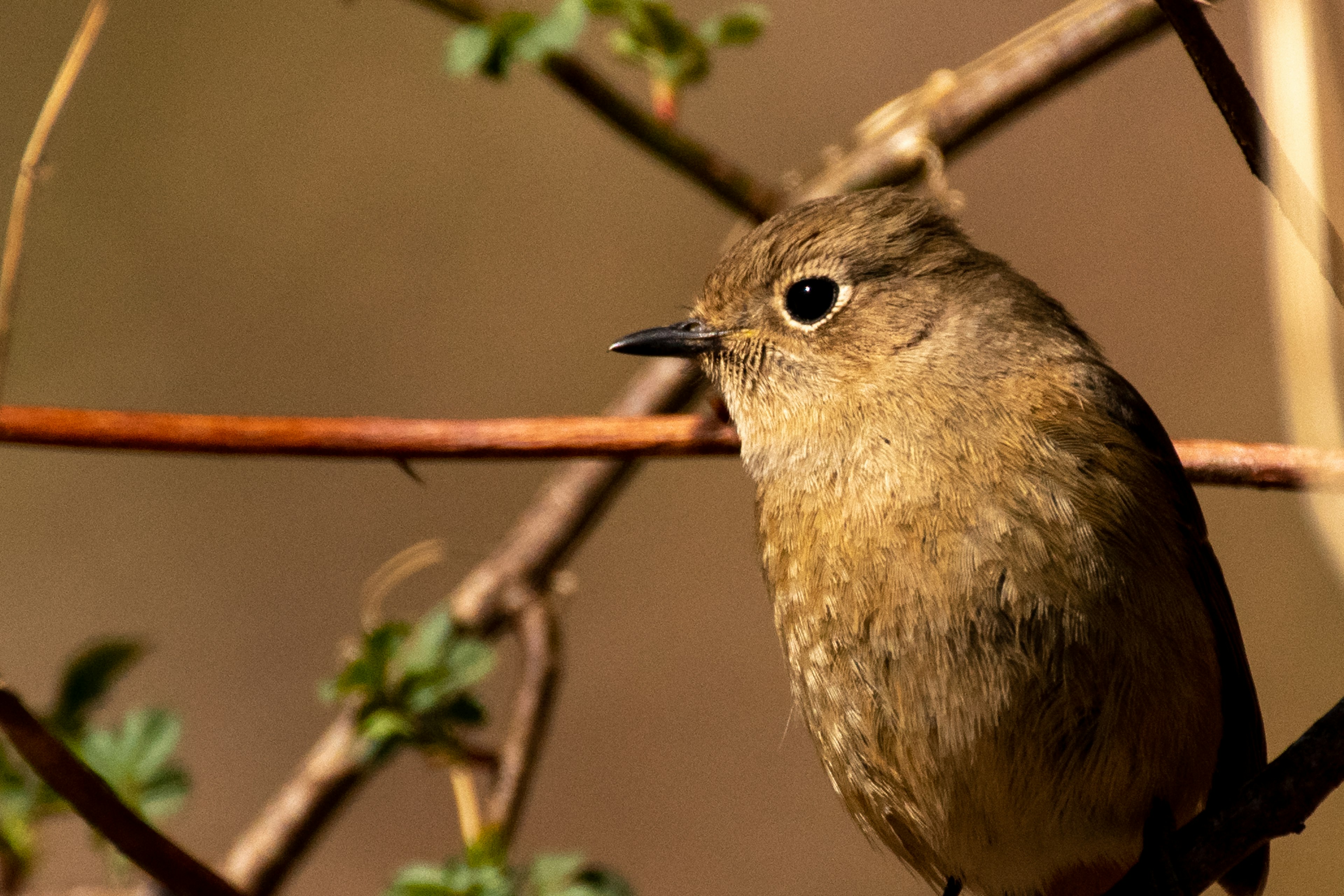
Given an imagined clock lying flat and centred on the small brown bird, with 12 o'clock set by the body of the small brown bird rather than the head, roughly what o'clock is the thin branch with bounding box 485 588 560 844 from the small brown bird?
The thin branch is roughly at 2 o'clock from the small brown bird.

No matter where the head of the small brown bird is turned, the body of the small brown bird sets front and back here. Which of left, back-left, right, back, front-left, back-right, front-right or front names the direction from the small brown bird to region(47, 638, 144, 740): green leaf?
front-right

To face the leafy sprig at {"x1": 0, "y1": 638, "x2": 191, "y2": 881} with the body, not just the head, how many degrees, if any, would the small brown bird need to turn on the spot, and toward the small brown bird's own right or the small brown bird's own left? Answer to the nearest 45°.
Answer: approximately 45° to the small brown bird's own right

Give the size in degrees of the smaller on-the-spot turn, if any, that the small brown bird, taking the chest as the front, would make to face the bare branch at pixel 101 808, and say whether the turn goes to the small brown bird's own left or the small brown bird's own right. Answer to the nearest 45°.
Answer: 0° — it already faces it

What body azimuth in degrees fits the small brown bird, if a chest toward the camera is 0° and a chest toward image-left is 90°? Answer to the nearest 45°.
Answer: approximately 45°

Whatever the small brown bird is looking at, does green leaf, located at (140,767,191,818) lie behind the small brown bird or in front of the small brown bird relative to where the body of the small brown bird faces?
in front

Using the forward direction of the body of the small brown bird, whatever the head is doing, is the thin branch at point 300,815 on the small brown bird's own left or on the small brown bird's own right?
on the small brown bird's own right

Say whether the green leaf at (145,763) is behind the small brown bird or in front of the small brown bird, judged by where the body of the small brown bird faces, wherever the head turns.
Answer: in front
